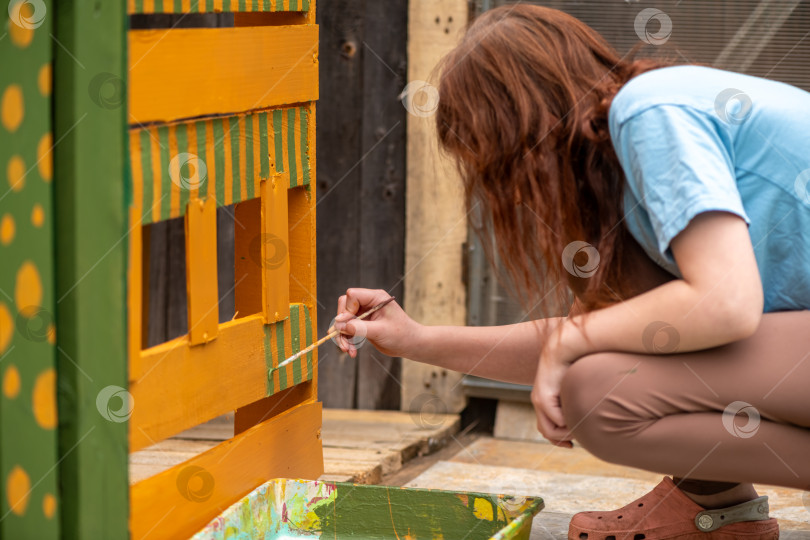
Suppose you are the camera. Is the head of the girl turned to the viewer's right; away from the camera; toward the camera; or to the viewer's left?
to the viewer's left

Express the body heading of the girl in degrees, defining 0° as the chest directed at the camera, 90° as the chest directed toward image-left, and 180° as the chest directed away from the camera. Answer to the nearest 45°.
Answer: approximately 90°

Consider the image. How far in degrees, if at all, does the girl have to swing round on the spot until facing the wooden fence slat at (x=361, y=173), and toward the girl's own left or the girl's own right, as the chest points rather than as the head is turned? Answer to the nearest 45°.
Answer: approximately 45° to the girl's own right

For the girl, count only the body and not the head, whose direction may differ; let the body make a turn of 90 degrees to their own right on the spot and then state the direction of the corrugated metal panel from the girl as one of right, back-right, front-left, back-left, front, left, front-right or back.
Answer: front

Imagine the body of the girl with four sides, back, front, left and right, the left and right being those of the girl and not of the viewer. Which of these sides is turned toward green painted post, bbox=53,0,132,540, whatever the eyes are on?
front
